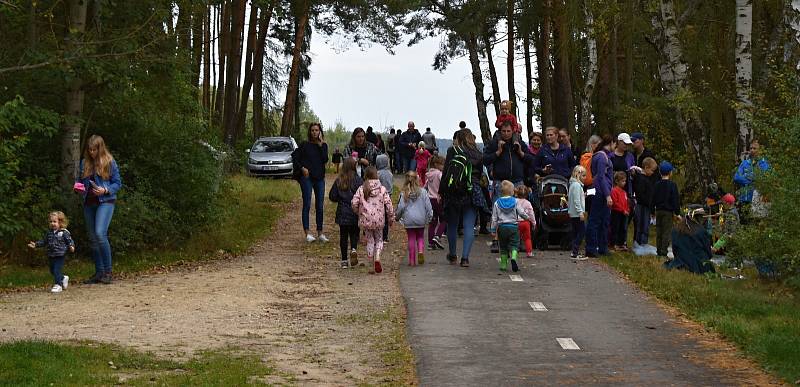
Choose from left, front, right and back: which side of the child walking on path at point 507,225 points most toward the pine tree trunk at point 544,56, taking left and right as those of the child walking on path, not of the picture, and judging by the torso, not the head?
front

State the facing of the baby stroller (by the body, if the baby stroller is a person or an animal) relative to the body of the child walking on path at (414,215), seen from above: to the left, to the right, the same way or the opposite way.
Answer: the opposite way

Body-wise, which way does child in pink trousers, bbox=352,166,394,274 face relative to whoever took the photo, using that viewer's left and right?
facing away from the viewer

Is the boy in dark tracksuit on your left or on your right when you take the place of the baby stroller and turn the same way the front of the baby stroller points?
on your left

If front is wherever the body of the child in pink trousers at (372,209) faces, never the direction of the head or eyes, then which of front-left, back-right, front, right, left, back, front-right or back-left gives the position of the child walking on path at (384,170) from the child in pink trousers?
front

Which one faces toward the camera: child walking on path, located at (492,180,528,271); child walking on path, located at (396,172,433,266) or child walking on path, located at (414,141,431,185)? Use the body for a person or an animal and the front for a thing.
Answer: child walking on path, located at (414,141,431,185)

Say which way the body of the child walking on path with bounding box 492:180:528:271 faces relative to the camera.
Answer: away from the camera

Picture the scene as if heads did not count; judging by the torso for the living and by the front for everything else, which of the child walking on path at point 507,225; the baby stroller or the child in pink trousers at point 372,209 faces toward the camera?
the baby stroller

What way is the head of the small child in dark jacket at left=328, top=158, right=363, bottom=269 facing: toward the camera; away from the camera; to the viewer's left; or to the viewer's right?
away from the camera

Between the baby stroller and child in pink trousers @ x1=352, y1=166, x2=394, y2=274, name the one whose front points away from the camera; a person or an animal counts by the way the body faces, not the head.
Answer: the child in pink trousers

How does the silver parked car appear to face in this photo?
toward the camera

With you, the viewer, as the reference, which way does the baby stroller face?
facing the viewer

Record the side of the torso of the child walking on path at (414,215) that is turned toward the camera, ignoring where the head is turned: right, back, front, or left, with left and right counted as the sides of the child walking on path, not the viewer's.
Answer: back

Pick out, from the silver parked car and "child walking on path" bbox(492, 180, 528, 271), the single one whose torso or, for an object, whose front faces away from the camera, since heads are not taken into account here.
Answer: the child walking on path

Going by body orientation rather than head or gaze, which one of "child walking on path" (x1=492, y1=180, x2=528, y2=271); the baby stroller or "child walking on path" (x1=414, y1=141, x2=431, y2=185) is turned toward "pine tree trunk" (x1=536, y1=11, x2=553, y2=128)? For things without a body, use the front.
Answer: "child walking on path" (x1=492, y1=180, x2=528, y2=271)
